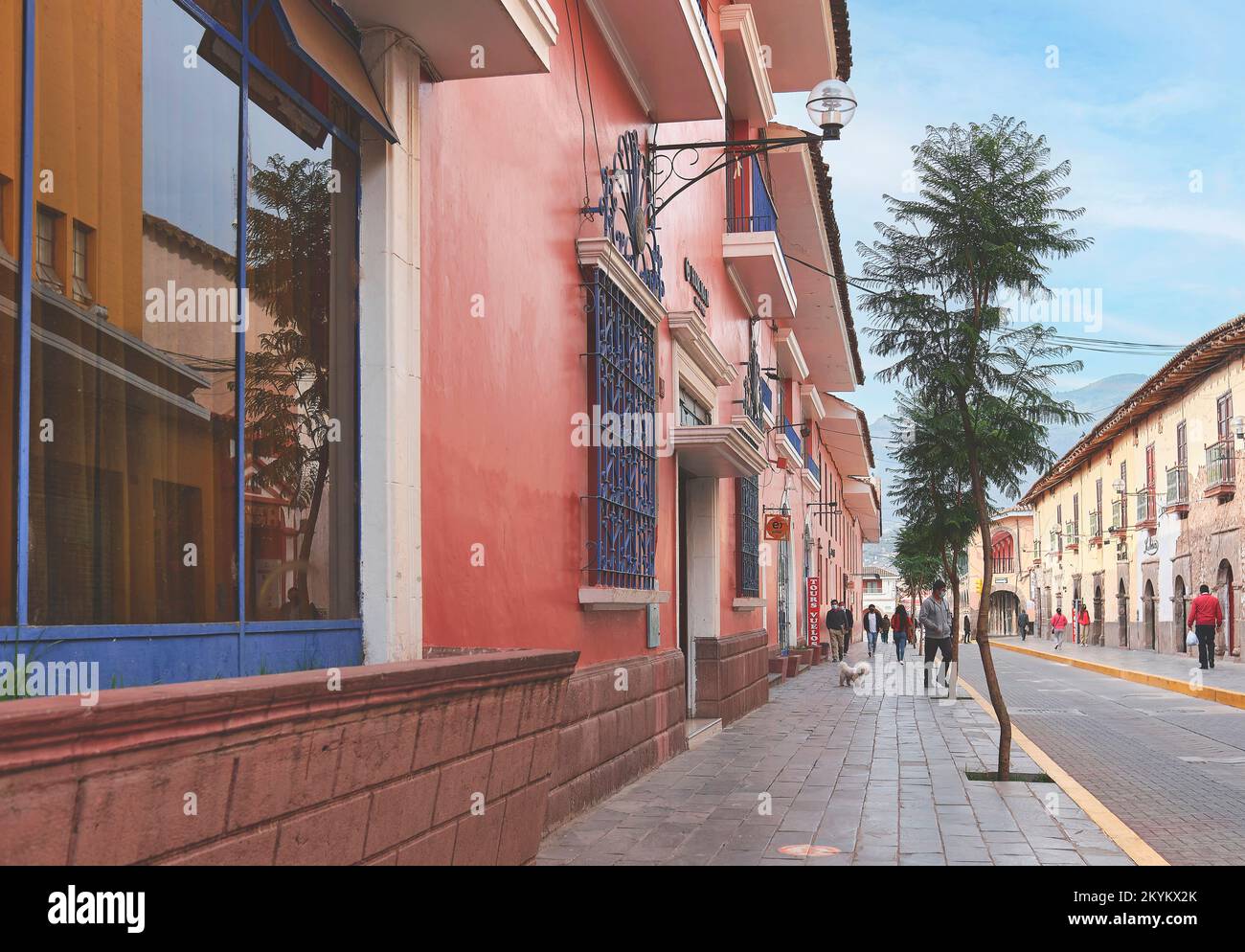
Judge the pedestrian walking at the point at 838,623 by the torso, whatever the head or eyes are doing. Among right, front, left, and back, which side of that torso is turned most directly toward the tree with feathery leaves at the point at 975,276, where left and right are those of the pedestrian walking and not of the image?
front

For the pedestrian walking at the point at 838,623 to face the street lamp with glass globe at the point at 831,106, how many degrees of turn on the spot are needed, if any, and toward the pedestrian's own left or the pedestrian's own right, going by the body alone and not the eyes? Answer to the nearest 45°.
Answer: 0° — they already face it

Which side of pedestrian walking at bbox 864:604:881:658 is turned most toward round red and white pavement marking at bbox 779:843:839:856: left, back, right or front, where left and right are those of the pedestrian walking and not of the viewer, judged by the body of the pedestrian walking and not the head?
front

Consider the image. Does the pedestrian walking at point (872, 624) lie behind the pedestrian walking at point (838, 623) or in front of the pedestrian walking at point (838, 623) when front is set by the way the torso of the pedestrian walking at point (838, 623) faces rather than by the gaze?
behind

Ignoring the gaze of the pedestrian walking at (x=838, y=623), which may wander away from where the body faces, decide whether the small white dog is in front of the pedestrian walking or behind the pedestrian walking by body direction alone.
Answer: in front

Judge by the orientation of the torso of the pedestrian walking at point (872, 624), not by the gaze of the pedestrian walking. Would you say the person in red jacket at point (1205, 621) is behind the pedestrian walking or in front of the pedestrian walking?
in front

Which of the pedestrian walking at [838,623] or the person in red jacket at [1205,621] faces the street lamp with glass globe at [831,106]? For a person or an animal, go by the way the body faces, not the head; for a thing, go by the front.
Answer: the pedestrian walking
